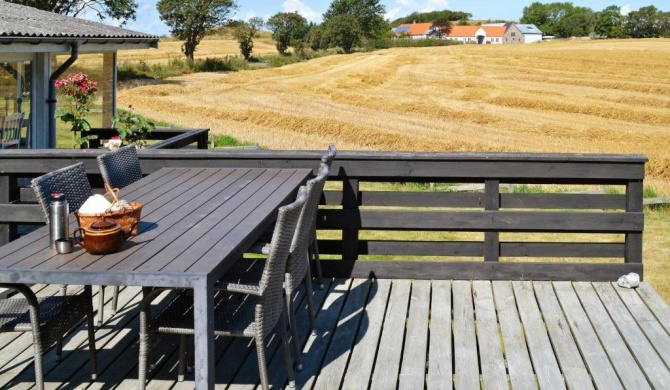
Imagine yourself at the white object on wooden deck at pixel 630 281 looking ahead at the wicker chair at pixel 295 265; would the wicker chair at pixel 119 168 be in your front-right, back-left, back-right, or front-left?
front-right

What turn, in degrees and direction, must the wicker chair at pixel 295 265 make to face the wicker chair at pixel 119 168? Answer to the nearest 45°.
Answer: approximately 45° to its right

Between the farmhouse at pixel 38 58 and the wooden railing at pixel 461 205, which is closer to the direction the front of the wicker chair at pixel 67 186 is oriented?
the wooden railing

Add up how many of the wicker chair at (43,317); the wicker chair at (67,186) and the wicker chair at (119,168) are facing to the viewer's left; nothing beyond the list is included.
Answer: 0

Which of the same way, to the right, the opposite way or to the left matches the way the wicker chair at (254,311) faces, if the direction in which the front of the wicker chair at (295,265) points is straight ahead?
the same way

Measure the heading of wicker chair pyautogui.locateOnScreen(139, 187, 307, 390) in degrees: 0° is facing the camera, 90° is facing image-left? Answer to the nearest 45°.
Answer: approximately 90°

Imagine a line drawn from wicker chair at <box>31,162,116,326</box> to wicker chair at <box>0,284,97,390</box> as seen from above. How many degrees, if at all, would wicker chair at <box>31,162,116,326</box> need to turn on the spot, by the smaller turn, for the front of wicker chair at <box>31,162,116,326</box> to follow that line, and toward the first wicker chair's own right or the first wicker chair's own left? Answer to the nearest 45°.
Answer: approximately 45° to the first wicker chair's own right

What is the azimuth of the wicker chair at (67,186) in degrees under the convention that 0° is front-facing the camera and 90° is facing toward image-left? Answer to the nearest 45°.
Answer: approximately 315°

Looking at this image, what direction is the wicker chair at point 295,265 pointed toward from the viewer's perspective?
to the viewer's left

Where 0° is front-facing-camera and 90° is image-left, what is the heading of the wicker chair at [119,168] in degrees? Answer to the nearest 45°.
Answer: approximately 315°

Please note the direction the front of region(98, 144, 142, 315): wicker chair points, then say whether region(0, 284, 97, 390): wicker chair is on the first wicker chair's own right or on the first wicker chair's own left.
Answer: on the first wicker chair's own right

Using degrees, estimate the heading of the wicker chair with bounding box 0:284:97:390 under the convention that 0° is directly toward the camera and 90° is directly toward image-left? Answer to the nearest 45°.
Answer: approximately 315°

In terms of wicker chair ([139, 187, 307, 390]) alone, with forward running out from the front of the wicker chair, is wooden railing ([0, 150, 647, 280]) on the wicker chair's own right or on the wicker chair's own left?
on the wicker chair's own right

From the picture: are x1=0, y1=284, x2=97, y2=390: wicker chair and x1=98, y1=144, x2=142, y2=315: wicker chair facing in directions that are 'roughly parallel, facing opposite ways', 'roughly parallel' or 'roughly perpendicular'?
roughly parallel
